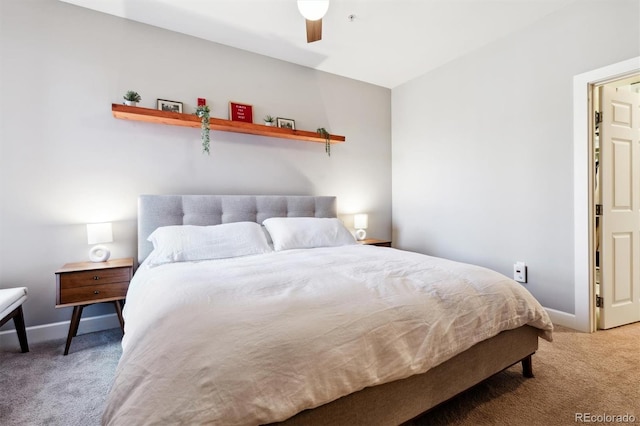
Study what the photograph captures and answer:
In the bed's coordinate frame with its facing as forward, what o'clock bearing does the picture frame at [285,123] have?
The picture frame is roughly at 7 o'clock from the bed.

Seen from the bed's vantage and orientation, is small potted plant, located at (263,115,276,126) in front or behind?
behind

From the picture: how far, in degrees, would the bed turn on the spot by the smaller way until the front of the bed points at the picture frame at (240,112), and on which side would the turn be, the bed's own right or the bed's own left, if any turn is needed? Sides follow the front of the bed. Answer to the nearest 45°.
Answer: approximately 180°

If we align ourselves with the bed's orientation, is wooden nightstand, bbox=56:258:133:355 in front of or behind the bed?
behind

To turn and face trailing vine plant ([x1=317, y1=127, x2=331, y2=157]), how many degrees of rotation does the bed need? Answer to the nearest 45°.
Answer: approximately 135° to its left

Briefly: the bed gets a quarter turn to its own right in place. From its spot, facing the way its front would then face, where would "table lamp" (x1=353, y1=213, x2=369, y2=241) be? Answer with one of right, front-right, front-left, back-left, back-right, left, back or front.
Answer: back-right

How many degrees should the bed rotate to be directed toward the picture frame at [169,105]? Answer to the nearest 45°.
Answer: approximately 180°

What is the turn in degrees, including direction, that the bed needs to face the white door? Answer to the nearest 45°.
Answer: approximately 90° to its left

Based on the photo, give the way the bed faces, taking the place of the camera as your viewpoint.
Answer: facing the viewer and to the right of the viewer

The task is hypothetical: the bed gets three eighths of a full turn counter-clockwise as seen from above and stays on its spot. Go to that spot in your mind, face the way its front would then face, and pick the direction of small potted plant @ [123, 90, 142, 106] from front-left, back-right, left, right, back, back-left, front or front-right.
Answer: front-left
